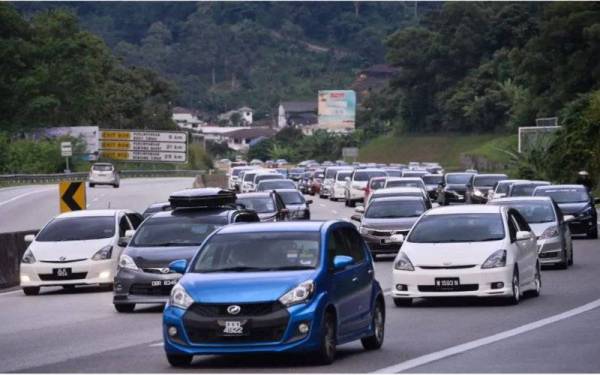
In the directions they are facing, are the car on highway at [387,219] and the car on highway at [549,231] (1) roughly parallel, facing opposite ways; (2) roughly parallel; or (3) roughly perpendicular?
roughly parallel

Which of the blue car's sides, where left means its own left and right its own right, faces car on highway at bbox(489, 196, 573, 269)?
back

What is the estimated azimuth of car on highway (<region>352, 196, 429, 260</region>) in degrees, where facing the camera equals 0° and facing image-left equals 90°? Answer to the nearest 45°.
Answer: approximately 0°

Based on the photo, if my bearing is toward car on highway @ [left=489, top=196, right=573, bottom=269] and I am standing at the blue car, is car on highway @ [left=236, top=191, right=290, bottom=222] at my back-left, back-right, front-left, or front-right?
front-left

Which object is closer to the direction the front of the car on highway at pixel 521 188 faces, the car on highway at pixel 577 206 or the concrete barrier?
the concrete barrier

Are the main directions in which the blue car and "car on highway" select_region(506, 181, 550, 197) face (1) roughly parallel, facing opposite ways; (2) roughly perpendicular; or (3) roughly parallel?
roughly parallel

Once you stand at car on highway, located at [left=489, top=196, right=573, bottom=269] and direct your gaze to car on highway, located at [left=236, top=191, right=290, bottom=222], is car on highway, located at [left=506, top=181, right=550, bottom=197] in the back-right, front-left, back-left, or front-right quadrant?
front-right

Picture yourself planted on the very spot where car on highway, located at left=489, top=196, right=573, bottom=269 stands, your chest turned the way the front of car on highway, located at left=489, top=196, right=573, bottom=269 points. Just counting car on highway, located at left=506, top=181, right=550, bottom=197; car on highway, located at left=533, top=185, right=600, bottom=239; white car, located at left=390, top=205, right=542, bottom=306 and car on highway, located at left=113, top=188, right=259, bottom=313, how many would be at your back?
2

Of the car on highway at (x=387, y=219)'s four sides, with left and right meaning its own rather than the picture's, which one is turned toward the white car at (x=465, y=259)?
front

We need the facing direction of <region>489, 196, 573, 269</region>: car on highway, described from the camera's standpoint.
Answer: facing the viewer

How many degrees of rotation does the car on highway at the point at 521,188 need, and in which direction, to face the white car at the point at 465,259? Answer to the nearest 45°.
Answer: approximately 45° to its left
